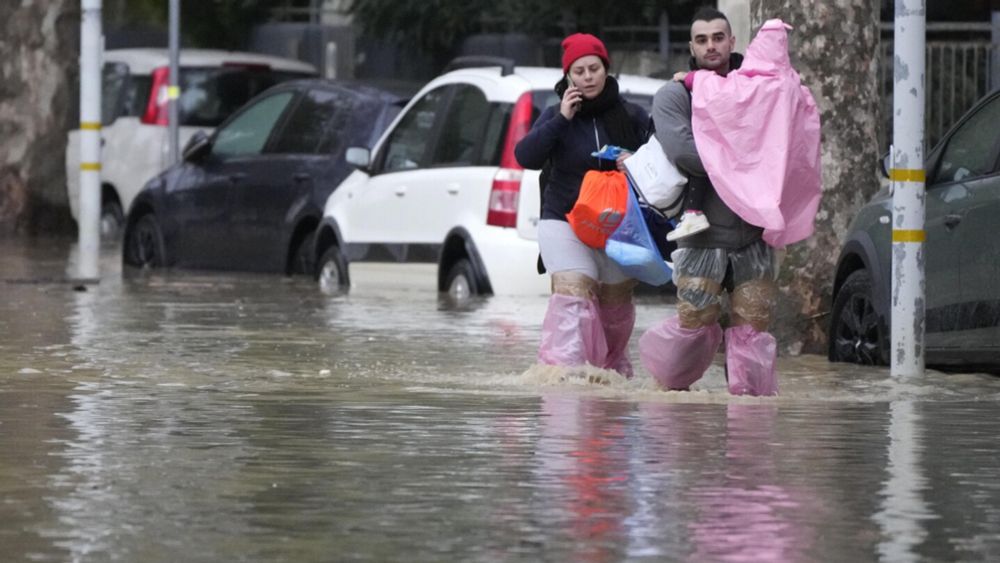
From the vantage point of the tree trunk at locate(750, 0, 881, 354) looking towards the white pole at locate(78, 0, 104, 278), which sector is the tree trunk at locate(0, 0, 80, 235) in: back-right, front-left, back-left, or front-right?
front-right

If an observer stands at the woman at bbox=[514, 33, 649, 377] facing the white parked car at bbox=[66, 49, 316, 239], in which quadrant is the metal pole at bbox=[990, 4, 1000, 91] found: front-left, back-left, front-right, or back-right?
front-right

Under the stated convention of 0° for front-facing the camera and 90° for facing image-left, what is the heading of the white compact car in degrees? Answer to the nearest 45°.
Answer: approximately 135°

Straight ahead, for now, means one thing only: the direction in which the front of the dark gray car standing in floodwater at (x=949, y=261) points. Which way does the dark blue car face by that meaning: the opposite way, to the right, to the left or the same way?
the same way

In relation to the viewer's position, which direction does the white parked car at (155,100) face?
facing away from the viewer and to the left of the viewer

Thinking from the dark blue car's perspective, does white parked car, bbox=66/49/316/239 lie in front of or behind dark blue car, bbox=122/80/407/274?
in front

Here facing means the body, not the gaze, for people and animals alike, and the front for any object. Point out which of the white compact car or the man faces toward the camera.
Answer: the man

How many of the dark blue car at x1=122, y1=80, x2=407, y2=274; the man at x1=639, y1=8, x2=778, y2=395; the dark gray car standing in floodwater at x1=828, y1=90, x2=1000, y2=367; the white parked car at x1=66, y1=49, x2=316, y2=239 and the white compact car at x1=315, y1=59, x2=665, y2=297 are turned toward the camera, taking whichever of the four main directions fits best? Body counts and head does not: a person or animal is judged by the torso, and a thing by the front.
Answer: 1

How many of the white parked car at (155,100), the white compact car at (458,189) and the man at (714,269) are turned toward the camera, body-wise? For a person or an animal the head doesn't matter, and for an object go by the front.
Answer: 1

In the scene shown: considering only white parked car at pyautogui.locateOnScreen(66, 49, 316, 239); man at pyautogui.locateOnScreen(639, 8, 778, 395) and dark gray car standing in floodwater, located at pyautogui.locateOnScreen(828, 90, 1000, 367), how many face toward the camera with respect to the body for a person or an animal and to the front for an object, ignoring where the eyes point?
1

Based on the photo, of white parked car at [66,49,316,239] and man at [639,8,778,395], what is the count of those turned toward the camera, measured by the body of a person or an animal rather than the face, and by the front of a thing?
1

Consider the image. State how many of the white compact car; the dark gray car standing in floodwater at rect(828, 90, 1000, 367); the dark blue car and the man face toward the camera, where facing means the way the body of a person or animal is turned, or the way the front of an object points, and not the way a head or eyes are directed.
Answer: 1

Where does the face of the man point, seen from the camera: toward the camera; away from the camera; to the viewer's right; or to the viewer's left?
toward the camera

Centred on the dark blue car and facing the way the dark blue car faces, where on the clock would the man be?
The man is roughly at 7 o'clock from the dark blue car.

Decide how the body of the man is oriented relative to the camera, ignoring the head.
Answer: toward the camera

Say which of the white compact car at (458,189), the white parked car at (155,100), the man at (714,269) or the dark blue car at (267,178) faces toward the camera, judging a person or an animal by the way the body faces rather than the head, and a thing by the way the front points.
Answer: the man

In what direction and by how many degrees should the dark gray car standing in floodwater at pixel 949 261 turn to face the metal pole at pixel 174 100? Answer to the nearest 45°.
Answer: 0° — it already faces it

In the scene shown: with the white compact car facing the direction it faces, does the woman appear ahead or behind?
behind

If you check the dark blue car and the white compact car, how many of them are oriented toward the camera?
0

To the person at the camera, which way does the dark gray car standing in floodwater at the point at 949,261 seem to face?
facing away from the viewer and to the left of the viewer

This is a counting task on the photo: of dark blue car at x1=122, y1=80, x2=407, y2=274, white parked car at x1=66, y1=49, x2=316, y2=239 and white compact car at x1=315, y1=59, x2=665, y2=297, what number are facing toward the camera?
0

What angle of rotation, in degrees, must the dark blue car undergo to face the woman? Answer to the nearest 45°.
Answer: approximately 135° to its left
